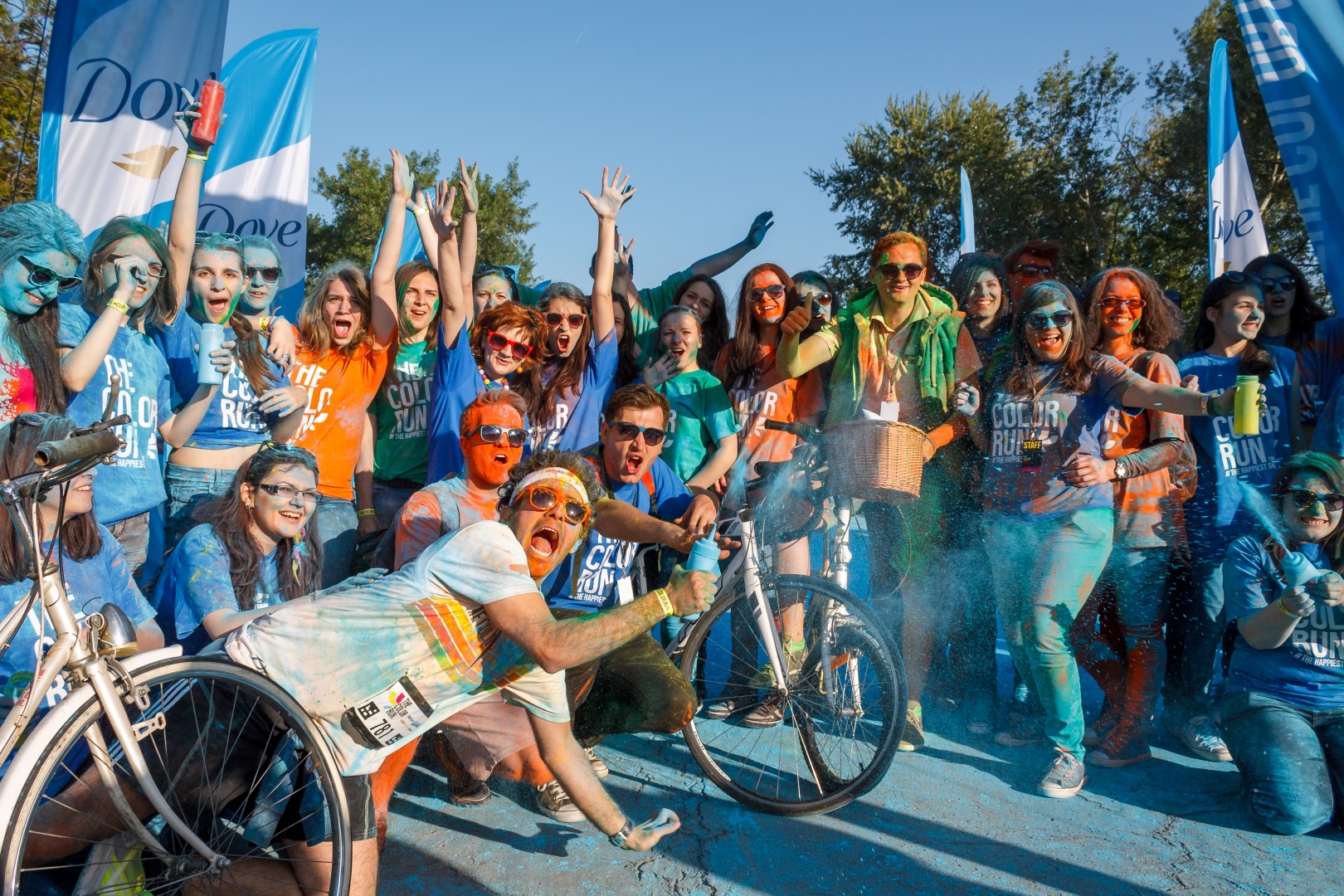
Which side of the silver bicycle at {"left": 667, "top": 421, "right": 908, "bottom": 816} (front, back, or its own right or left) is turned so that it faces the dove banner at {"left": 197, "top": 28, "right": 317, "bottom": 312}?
back

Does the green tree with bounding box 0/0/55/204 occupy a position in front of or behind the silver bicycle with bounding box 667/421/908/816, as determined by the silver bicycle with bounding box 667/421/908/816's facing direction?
behind

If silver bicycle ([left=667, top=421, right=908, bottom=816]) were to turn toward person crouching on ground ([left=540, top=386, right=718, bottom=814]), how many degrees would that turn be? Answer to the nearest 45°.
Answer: approximately 135° to its right

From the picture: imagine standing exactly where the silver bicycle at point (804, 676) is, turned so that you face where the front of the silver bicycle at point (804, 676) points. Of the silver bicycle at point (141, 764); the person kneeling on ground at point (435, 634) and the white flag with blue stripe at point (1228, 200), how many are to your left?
1

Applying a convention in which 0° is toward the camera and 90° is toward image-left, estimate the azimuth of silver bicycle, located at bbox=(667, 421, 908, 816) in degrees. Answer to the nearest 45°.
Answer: approximately 315°

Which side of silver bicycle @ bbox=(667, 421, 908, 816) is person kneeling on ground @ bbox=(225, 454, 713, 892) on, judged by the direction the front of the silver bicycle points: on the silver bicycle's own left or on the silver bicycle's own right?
on the silver bicycle's own right

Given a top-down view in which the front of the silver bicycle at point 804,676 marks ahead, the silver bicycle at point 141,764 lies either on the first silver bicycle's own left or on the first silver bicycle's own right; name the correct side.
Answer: on the first silver bicycle's own right

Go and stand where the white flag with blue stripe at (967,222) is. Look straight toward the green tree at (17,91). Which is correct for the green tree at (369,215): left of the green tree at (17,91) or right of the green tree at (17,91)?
right
